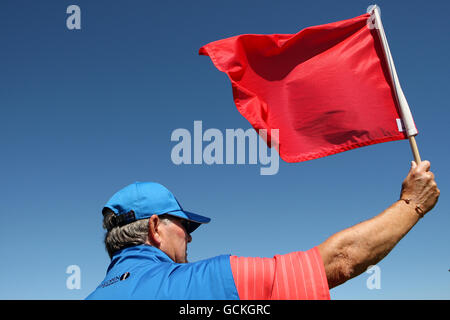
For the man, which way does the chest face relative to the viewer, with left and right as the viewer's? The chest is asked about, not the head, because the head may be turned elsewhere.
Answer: facing away from the viewer and to the right of the viewer
